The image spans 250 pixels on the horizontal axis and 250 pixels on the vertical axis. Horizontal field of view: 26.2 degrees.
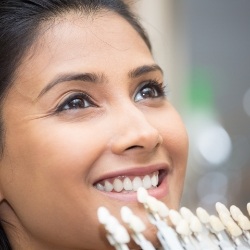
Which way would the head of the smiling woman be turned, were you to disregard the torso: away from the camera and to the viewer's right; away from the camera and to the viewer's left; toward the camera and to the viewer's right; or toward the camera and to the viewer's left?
toward the camera and to the viewer's right
